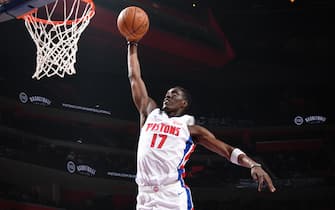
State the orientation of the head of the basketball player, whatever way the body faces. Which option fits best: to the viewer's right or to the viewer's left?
to the viewer's left

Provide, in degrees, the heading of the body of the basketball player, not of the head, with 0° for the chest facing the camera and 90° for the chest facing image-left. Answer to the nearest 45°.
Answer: approximately 45°
